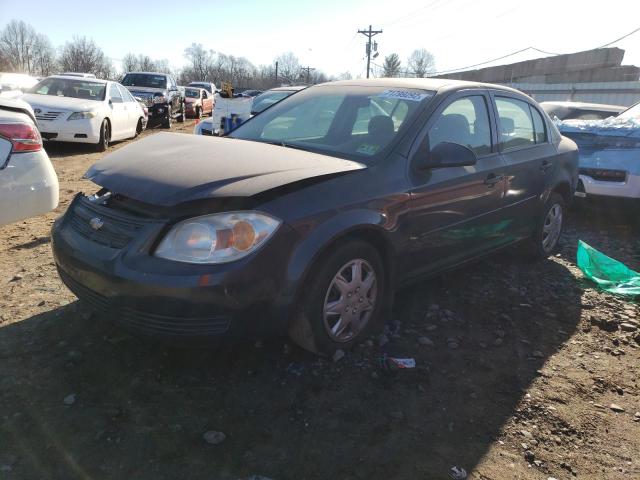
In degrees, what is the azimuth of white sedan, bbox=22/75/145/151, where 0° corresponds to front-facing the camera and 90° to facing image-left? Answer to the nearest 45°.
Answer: approximately 45°

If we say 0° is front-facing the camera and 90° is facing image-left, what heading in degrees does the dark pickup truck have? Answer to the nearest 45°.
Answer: approximately 45°

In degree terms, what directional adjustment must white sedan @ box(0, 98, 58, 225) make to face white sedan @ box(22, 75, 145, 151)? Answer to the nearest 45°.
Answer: approximately 45° to its right

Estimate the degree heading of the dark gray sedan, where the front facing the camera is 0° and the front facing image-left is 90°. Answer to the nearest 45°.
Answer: approximately 45°

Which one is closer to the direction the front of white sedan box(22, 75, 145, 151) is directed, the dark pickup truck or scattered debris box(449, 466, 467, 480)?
the scattered debris

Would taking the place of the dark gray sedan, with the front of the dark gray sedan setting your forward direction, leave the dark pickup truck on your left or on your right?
on your right

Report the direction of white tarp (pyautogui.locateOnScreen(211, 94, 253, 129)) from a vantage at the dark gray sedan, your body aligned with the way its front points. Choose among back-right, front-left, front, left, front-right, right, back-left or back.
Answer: back-right

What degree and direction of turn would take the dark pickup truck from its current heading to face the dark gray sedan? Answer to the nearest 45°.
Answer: approximately 45° to its left

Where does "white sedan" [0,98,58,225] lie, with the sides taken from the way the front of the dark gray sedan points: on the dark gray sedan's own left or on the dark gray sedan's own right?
on the dark gray sedan's own right
